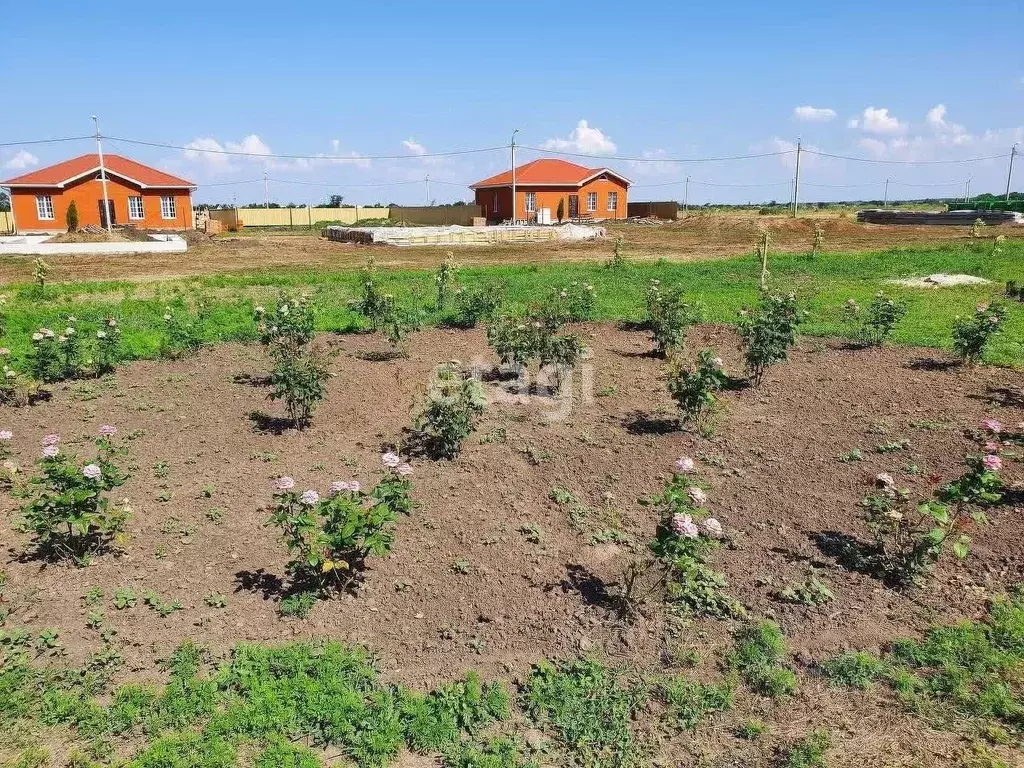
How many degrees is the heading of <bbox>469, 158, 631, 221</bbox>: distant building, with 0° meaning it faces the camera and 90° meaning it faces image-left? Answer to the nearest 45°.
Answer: approximately 0°

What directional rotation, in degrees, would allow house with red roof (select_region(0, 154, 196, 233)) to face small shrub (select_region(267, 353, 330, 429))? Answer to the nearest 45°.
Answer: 0° — it already faces it

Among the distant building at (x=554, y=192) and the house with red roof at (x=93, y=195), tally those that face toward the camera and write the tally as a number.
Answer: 2

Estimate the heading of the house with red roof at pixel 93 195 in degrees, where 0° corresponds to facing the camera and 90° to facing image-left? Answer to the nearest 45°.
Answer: approximately 0°

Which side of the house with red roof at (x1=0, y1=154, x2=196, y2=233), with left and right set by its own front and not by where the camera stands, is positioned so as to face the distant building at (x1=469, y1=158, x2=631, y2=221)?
left

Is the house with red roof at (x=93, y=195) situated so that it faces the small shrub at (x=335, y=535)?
yes

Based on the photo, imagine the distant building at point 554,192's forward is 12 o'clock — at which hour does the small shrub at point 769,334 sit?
The small shrub is roughly at 12 o'clock from the distant building.
